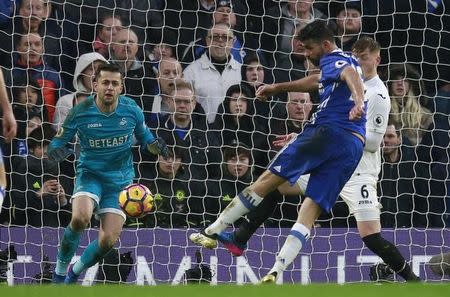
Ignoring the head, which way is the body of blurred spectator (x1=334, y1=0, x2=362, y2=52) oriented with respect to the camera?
toward the camera

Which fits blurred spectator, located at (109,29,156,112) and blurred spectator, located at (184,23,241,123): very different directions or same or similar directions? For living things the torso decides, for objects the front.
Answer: same or similar directions

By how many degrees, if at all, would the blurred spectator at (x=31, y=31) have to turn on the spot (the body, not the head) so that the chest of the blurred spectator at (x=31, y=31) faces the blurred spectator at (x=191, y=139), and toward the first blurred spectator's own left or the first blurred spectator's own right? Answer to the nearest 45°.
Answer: approximately 90° to the first blurred spectator's own left

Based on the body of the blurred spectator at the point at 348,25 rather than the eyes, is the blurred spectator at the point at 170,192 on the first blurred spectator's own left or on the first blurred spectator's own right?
on the first blurred spectator's own right

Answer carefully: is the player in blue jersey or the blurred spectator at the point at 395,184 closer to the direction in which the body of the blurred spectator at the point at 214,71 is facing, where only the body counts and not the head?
the player in blue jersey

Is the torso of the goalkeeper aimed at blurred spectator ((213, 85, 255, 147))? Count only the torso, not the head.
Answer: no

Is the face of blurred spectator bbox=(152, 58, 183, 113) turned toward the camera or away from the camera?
toward the camera

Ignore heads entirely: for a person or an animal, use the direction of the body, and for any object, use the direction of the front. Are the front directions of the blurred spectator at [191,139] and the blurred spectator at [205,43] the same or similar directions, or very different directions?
same or similar directions

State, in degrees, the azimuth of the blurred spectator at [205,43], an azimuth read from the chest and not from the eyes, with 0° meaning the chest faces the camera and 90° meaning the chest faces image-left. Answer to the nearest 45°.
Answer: approximately 0°

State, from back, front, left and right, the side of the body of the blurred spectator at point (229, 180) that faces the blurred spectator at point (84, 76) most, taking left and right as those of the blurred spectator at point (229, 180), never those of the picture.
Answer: right

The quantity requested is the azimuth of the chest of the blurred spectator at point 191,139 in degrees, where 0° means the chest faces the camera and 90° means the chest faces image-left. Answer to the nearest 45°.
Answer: approximately 0°

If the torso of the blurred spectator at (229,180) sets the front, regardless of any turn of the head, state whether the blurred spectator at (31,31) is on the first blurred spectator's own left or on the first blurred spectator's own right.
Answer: on the first blurred spectator's own right
